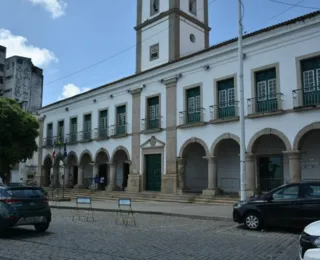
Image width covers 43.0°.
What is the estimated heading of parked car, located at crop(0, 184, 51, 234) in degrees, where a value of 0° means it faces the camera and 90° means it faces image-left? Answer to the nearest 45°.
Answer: approximately 135°

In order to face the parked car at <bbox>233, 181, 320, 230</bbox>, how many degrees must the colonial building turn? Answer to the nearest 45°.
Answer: approximately 45° to its left

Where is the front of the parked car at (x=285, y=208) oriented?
to the viewer's left

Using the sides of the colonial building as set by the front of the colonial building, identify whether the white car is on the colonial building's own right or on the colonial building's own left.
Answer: on the colonial building's own left

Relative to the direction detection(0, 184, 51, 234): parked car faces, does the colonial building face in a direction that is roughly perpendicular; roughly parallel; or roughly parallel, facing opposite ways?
roughly perpendicular

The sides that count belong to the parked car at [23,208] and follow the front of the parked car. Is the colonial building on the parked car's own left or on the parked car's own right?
on the parked car's own right
